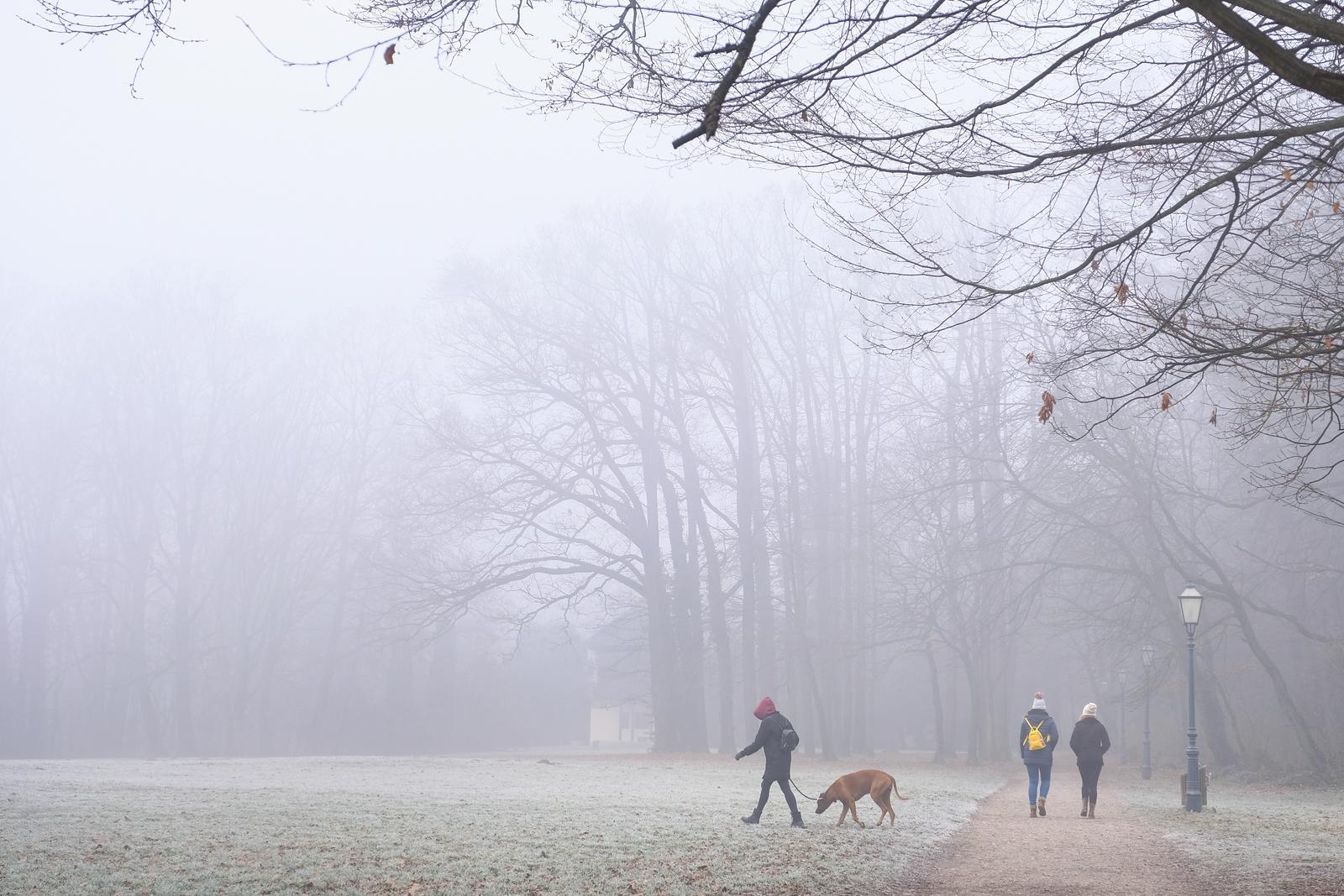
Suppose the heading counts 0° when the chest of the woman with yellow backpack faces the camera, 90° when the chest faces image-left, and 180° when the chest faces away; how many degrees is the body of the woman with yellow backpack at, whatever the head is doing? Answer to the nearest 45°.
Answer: approximately 180°

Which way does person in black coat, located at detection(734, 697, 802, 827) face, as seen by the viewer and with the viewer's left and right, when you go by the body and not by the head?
facing to the left of the viewer

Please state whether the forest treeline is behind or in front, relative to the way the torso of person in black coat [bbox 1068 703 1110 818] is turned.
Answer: in front

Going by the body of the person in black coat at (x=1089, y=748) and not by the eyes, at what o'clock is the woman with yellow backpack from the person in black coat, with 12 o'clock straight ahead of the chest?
The woman with yellow backpack is roughly at 8 o'clock from the person in black coat.

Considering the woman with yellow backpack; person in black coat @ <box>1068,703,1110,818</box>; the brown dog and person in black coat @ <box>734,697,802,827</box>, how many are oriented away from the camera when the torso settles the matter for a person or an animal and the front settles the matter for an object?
2

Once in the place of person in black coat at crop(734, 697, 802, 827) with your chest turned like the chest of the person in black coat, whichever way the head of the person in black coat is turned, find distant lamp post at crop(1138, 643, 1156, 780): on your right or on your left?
on your right

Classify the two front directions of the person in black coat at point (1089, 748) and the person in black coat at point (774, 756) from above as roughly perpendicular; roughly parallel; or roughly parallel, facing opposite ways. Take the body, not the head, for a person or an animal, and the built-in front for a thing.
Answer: roughly perpendicular

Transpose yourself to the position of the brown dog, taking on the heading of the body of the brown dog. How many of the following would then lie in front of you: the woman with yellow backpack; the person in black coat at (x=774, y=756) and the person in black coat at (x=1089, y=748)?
1

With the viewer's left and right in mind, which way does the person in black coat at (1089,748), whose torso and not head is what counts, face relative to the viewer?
facing away from the viewer

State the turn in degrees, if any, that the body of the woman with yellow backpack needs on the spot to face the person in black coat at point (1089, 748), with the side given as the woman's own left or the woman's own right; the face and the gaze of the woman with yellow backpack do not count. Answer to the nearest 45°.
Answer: approximately 45° to the woman's own right

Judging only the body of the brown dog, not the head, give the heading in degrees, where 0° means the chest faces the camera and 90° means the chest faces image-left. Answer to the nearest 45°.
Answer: approximately 90°

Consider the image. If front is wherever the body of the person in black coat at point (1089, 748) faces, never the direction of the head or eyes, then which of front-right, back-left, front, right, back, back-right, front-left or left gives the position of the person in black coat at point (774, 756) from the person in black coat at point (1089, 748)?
back-left

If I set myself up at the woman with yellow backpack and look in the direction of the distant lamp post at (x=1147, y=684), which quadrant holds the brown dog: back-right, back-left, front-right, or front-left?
back-left

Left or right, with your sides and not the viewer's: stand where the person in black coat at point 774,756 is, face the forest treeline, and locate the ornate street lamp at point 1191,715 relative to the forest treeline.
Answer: right
